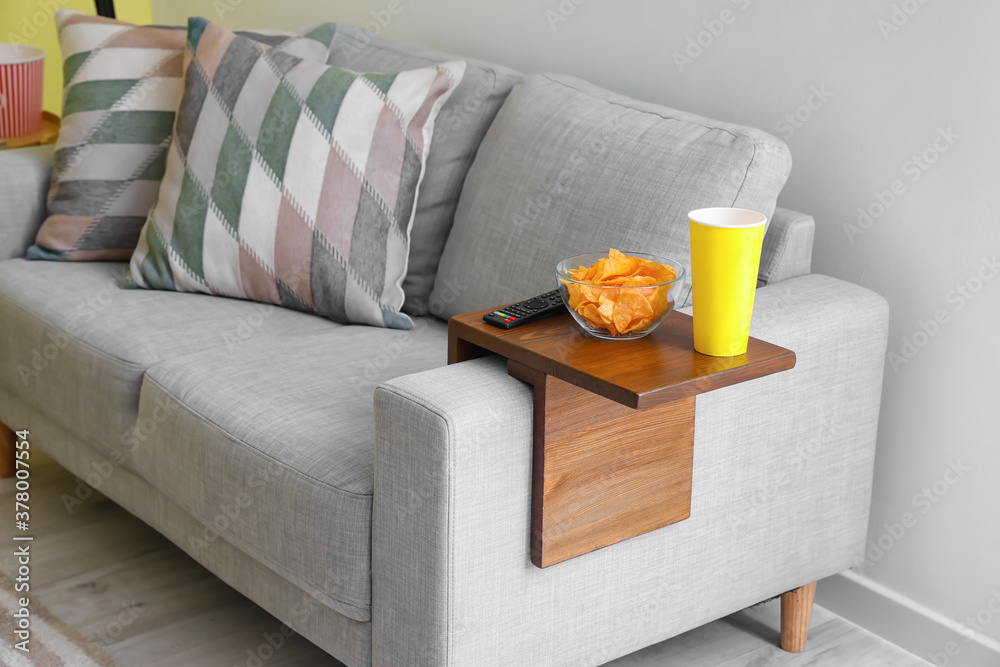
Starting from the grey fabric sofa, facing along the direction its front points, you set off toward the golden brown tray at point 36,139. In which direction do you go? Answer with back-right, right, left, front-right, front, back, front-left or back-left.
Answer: right

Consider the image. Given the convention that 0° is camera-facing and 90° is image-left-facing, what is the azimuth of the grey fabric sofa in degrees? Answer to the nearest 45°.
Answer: approximately 45°

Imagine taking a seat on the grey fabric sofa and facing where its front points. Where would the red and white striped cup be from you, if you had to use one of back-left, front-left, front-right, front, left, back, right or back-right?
right
